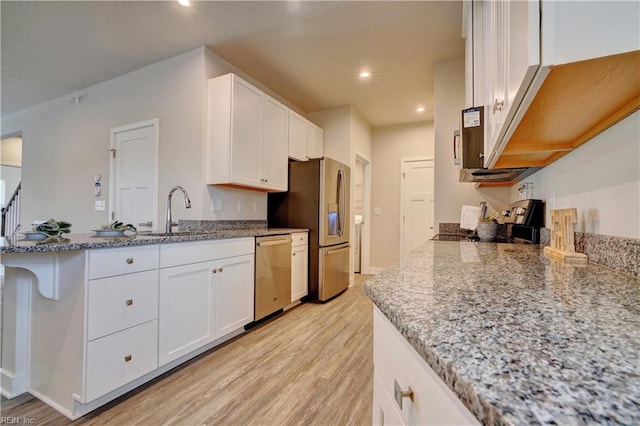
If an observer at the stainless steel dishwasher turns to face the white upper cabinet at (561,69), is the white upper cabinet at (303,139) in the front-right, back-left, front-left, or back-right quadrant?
back-left

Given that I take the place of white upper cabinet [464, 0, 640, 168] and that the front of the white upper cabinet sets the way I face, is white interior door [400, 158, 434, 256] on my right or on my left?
on my right

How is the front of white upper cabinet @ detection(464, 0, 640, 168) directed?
to the viewer's left

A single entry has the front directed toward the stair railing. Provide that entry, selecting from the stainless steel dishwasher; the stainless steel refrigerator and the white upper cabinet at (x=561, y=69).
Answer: the white upper cabinet

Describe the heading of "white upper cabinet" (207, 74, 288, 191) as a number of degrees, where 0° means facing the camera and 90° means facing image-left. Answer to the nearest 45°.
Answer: approximately 315°

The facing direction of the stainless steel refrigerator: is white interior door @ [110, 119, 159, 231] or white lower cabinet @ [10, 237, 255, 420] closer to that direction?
the white lower cabinet

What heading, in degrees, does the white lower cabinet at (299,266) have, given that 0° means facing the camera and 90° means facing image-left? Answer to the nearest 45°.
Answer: approximately 315°

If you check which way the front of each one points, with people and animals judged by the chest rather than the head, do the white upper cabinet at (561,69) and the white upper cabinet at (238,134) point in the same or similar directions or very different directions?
very different directions

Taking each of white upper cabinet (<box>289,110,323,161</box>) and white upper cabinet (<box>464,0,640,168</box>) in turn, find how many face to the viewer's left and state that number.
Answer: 1
